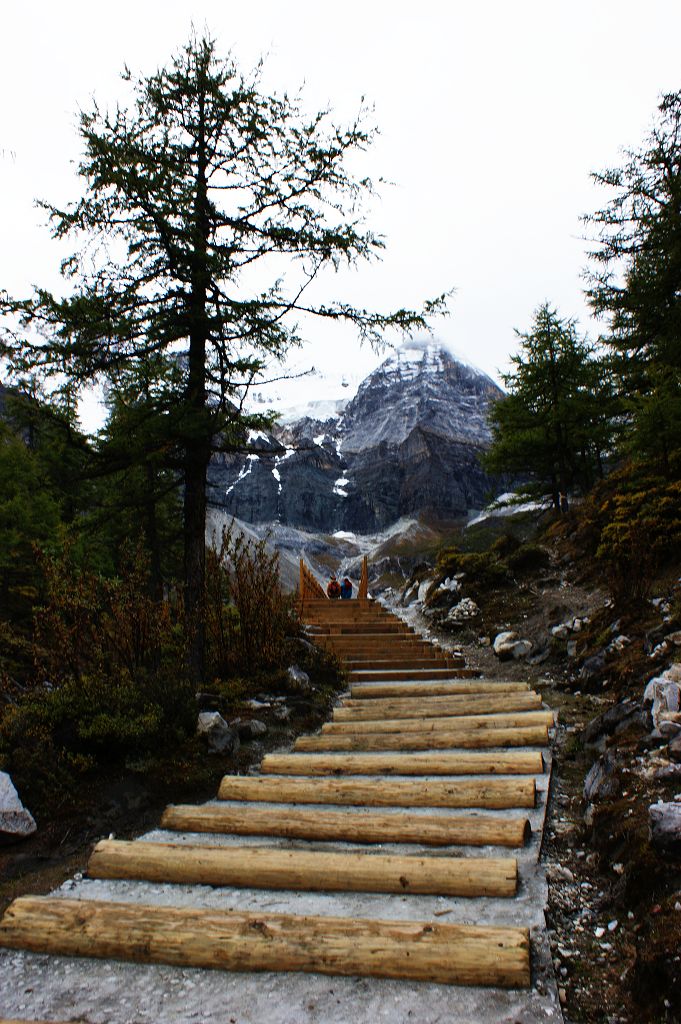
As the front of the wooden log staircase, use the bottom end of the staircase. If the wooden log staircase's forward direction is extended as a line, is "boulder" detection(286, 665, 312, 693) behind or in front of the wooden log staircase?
behind

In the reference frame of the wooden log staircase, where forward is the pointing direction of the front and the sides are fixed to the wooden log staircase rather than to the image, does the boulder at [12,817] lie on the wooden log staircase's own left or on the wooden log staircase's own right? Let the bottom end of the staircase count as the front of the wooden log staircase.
on the wooden log staircase's own right

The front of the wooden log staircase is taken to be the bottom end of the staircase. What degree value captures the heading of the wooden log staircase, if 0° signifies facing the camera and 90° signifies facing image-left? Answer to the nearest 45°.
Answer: approximately 0°

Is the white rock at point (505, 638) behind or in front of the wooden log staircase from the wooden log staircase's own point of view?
behind

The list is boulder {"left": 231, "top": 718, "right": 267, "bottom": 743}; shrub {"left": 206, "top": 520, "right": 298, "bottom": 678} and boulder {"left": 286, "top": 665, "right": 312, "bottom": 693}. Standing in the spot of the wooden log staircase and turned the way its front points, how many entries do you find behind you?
3

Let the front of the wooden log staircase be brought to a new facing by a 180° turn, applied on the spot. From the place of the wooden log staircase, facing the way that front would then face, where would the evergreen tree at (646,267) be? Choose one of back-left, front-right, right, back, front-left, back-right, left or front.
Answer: front-right

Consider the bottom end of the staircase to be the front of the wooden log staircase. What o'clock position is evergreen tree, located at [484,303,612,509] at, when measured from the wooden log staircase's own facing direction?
The evergreen tree is roughly at 7 o'clock from the wooden log staircase.

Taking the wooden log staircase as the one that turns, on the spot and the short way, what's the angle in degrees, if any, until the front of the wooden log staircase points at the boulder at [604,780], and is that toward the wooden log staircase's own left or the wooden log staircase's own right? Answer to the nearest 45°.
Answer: approximately 90° to the wooden log staircase's own left

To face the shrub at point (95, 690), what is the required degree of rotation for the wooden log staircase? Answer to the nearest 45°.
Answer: approximately 135° to its right

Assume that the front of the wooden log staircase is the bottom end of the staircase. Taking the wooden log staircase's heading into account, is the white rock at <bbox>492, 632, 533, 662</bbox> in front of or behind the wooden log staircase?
behind
